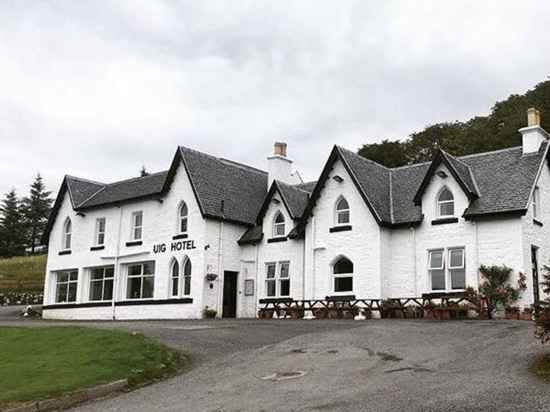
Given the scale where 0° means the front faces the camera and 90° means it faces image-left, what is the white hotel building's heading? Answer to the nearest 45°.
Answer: approximately 45°
